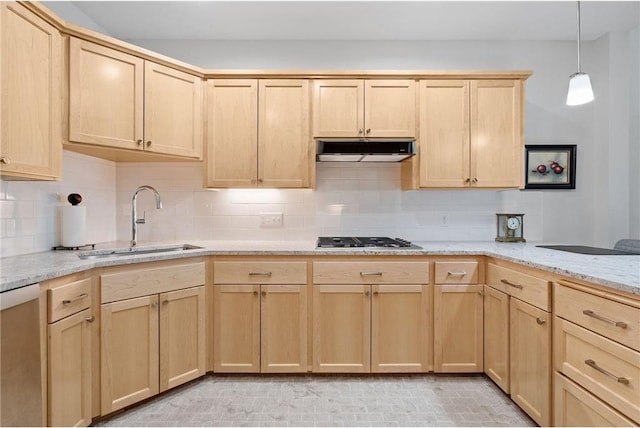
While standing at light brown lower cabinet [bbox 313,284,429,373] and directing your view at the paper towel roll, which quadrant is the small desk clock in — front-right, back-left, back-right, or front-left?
back-right

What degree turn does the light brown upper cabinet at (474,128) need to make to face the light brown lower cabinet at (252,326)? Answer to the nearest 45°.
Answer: approximately 45° to its right

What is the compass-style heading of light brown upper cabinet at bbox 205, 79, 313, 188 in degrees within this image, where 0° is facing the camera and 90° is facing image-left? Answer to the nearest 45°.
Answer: approximately 0°

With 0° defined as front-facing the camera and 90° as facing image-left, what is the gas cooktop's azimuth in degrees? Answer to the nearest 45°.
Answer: approximately 0°

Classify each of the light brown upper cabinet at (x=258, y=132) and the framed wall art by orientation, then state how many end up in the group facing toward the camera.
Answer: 2

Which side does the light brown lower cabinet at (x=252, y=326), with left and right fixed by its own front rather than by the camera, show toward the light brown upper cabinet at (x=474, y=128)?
left

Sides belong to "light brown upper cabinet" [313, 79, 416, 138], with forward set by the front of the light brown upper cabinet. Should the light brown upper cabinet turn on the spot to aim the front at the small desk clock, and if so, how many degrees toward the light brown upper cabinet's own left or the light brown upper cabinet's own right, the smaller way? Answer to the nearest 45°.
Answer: approximately 90° to the light brown upper cabinet's own left
